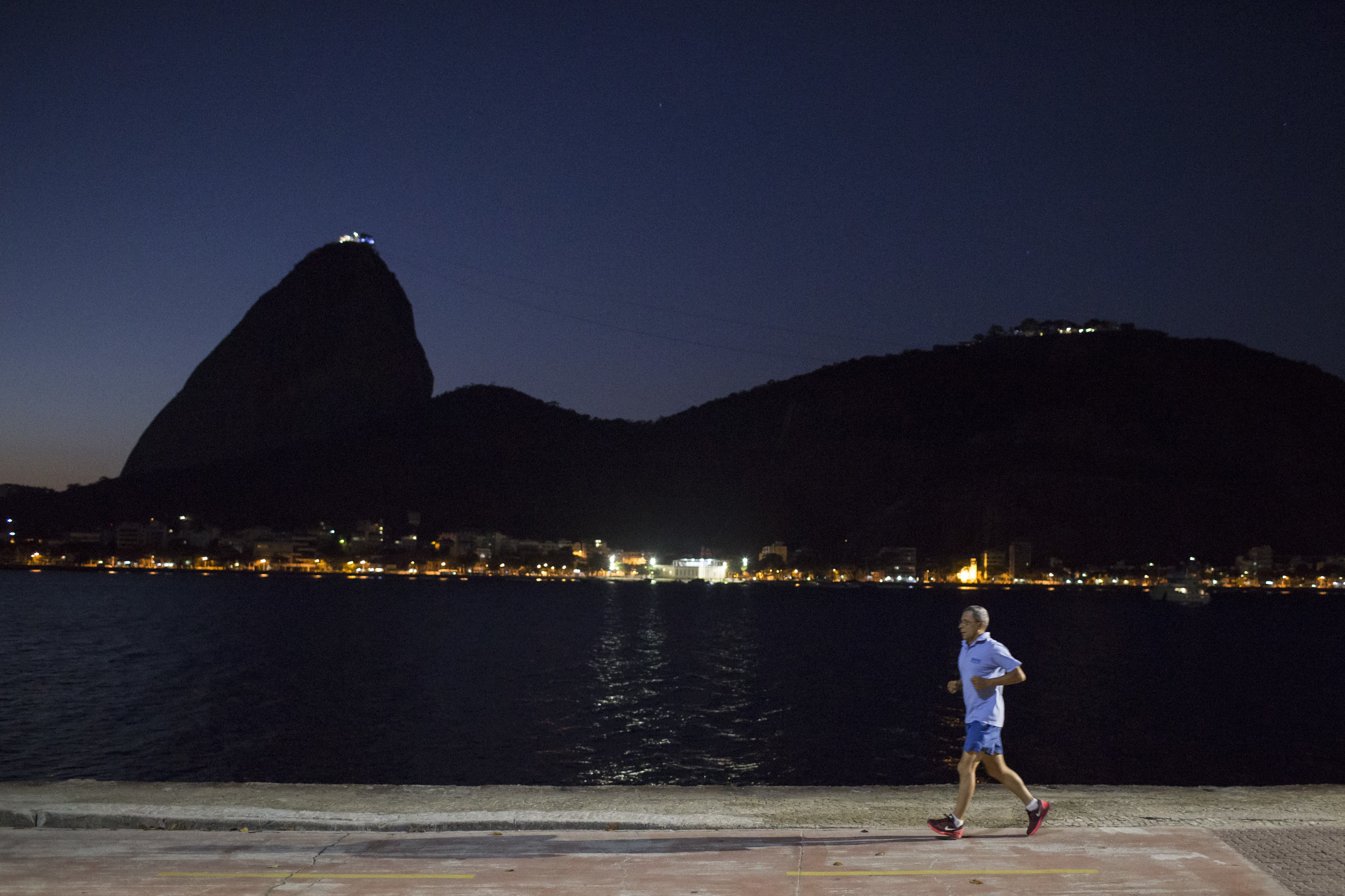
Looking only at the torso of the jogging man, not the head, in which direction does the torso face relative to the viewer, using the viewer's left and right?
facing to the left of the viewer

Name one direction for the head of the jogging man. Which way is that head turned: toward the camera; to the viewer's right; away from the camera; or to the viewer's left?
to the viewer's left
